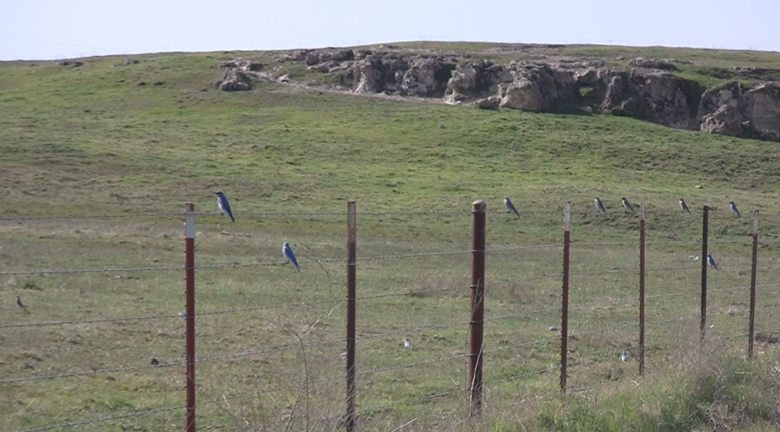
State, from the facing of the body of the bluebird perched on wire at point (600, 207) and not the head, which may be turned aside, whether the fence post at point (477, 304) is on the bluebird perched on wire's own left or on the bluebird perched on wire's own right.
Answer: on the bluebird perched on wire's own left

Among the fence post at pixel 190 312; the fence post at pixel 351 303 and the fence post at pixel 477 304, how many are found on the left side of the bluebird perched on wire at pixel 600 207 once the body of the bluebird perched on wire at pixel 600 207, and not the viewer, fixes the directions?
3

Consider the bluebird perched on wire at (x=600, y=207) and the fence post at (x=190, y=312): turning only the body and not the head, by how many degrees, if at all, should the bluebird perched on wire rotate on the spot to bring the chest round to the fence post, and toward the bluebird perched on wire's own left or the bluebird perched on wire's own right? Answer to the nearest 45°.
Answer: approximately 90° to the bluebird perched on wire's own left

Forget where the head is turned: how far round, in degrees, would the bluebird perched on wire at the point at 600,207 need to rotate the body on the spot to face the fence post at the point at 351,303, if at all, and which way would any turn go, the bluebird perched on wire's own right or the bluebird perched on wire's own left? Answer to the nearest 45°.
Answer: approximately 90° to the bluebird perched on wire's own left
